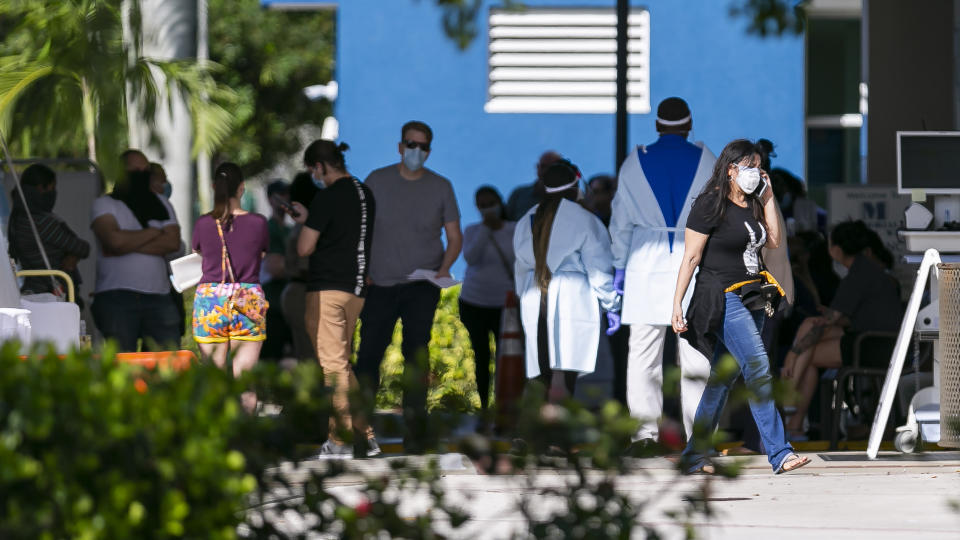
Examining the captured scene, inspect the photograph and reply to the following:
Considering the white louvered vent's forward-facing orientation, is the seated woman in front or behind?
in front

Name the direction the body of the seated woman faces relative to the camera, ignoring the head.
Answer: to the viewer's left

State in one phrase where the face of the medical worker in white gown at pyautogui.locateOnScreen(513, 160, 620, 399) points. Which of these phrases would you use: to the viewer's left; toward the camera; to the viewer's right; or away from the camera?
away from the camera

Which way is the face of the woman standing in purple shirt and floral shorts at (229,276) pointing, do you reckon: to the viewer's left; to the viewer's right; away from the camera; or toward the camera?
away from the camera

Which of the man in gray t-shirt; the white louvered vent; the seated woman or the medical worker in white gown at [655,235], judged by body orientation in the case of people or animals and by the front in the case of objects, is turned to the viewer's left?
the seated woman

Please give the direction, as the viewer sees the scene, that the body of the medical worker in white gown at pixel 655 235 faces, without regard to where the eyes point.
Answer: away from the camera

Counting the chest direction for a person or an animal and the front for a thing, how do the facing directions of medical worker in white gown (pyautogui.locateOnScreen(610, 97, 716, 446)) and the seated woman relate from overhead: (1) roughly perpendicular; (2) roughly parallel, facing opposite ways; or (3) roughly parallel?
roughly perpendicular

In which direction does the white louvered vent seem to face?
toward the camera

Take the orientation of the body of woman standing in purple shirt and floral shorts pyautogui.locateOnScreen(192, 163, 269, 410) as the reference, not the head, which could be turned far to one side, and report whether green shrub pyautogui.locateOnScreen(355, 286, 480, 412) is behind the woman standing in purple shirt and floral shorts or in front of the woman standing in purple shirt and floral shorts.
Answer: in front

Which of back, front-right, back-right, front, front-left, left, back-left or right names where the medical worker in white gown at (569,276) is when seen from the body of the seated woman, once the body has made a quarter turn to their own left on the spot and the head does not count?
front-right

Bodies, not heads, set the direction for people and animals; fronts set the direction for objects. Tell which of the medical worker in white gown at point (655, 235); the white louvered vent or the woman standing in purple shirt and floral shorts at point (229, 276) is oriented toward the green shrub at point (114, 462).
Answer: the white louvered vent

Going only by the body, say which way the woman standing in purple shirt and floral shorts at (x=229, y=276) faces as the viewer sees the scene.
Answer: away from the camera

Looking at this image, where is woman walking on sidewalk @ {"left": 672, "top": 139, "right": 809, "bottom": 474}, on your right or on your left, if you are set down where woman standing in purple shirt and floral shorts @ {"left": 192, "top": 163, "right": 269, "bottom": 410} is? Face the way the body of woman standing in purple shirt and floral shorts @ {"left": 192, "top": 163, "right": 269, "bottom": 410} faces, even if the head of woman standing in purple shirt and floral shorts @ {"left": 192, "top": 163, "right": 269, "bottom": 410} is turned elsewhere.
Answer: on your right

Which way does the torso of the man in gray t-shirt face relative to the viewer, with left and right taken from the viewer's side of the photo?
facing the viewer
